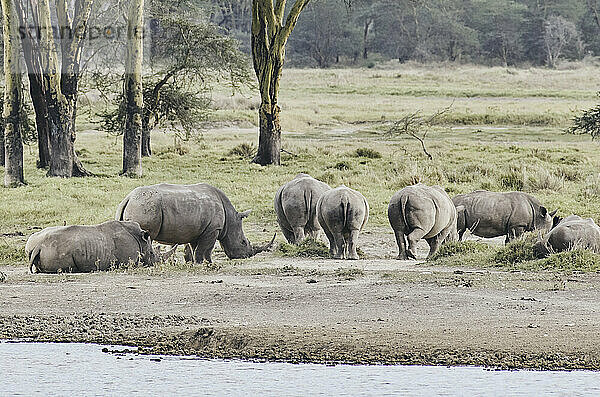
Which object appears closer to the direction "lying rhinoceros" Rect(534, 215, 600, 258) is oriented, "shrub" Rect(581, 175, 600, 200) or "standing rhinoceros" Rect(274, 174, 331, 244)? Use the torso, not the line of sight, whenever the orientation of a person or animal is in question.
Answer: the standing rhinoceros

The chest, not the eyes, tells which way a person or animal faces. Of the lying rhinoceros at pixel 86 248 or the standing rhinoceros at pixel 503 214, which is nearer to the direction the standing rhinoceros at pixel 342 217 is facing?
the standing rhinoceros

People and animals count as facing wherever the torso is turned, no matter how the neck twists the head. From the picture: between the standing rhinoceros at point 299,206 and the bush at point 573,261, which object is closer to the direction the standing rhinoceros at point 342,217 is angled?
the standing rhinoceros

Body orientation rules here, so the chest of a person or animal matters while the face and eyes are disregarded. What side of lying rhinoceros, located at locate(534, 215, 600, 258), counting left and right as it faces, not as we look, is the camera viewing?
left

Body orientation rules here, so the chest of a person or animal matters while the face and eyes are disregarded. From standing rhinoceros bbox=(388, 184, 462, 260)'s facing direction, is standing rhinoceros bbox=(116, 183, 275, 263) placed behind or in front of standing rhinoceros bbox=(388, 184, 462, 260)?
behind

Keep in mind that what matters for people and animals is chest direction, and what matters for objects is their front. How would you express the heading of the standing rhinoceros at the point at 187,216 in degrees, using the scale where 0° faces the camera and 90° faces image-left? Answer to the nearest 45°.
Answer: approximately 270°

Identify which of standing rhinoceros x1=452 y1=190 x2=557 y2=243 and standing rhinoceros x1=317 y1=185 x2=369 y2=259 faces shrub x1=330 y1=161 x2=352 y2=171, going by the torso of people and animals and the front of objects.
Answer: standing rhinoceros x1=317 y1=185 x2=369 y2=259

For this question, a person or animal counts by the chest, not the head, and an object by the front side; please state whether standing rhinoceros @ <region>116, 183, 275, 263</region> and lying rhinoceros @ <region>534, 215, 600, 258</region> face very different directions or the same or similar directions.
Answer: very different directions

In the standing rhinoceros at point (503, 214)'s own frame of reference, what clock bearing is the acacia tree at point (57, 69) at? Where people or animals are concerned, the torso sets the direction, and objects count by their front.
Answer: The acacia tree is roughly at 7 o'clock from the standing rhinoceros.

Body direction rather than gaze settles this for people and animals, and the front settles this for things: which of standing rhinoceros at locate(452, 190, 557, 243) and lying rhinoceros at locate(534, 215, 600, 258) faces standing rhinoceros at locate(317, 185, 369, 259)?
the lying rhinoceros

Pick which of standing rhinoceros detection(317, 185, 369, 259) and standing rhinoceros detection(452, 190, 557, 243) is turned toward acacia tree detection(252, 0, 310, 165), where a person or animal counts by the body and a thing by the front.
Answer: standing rhinoceros detection(317, 185, 369, 259)

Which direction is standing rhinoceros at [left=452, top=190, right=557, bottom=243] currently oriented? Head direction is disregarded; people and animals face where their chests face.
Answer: to the viewer's right

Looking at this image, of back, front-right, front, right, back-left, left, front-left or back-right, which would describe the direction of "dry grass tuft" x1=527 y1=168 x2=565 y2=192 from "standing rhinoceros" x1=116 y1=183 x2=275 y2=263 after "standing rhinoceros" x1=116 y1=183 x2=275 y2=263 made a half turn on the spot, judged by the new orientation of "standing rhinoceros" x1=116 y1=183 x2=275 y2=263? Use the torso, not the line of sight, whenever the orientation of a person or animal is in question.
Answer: back-right

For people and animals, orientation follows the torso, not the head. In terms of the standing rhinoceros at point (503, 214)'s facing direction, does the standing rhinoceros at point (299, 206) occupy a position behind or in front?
behind

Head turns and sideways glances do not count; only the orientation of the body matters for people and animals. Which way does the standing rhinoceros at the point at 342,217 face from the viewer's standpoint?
away from the camera

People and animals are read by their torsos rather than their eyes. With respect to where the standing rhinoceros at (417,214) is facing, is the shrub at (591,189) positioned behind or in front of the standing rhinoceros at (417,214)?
in front

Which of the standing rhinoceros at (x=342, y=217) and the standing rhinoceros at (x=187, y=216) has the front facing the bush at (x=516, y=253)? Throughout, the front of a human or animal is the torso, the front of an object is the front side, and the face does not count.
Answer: the standing rhinoceros at (x=187, y=216)
